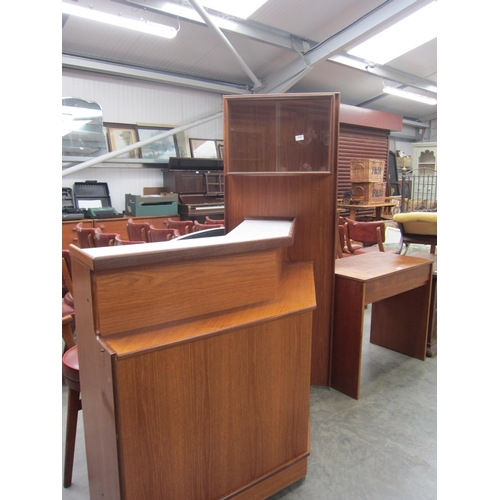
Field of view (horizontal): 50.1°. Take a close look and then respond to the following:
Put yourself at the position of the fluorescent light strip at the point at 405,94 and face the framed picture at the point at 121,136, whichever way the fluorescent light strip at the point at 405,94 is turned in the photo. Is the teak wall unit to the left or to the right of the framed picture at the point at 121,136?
left

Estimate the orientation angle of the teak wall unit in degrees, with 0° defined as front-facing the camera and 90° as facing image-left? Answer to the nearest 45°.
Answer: approximately 0°

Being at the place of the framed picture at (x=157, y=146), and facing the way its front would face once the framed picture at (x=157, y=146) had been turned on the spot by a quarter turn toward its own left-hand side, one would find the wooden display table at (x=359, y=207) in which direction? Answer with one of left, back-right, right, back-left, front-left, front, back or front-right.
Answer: front

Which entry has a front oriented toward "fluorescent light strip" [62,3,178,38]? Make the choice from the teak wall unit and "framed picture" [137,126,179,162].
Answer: the framed picture

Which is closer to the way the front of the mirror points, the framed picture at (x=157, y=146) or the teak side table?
the teak side table

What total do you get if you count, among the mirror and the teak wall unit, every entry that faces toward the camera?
2

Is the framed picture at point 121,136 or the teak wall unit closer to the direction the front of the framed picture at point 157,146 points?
the teak wall unit

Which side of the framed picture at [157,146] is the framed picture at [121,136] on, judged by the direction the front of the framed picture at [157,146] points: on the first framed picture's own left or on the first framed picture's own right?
on the first framed picture's own right

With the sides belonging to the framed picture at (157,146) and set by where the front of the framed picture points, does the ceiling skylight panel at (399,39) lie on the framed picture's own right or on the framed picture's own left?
on the framed picture's own left

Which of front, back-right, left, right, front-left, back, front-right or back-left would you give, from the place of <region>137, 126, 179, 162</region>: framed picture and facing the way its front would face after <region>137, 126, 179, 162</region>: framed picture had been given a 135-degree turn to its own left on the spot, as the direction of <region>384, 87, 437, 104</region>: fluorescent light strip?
front-right

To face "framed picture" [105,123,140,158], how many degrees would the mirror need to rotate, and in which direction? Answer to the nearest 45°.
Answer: approximately 135° to its left

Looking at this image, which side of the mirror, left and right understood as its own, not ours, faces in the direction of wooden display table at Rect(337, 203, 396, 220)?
left
